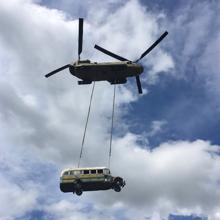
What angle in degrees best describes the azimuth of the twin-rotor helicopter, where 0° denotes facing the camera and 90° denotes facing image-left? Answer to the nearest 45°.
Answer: approximately 270°

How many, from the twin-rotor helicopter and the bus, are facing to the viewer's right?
2

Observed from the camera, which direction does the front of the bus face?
facing to the right of the viewer
